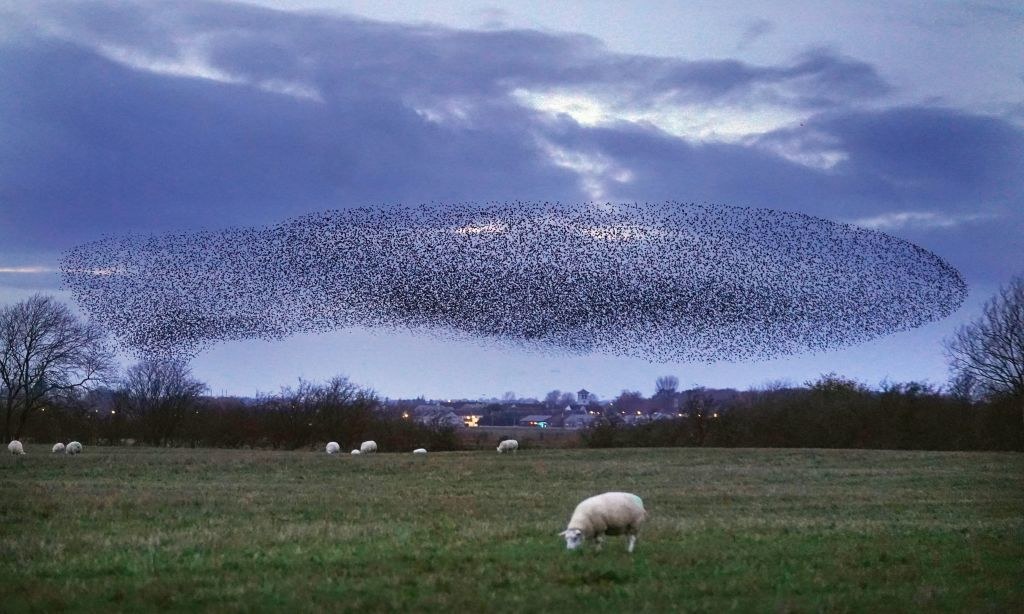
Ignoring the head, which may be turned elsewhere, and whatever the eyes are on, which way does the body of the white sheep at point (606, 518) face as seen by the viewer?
to the viewer's left
